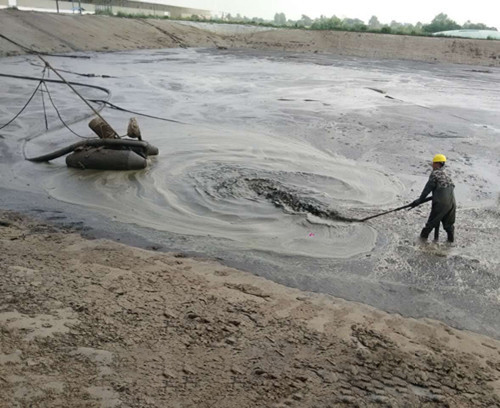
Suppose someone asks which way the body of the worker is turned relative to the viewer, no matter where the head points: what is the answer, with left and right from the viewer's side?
facing away from the viewer and to the left of the viewer

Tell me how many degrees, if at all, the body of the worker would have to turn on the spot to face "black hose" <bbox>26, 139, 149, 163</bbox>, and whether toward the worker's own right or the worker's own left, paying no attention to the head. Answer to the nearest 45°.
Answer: approximately 45° to the worker's own left
